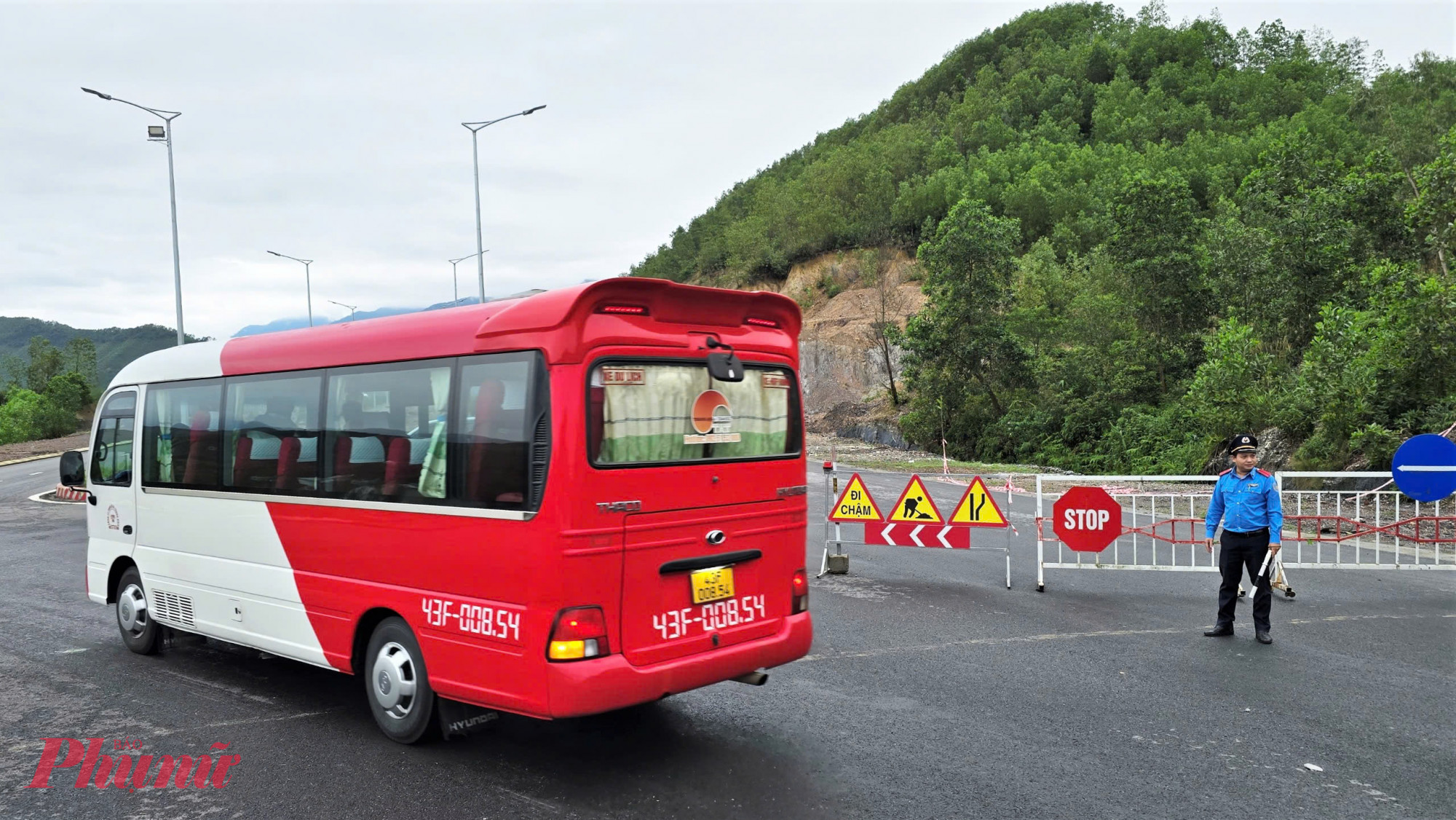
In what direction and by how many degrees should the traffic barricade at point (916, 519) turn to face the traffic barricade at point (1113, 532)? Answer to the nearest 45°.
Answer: approximately 90° to its left

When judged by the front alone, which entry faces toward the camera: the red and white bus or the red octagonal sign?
the red octagonal sign

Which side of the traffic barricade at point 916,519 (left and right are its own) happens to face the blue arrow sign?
left

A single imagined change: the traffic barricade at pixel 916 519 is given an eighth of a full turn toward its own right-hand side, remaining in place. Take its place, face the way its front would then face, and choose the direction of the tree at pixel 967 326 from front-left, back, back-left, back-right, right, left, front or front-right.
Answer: back-right

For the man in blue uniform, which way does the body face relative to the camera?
toward the camera

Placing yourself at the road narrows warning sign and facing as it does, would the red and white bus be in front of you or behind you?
in front

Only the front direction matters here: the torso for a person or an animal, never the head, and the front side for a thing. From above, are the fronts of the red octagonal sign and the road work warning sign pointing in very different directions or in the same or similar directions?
same or similar directions

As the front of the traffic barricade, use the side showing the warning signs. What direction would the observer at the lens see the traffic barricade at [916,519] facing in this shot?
facing the viewer

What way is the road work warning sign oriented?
toward the camera

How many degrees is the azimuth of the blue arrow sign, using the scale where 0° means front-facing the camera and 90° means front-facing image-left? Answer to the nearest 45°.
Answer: approximately 0°

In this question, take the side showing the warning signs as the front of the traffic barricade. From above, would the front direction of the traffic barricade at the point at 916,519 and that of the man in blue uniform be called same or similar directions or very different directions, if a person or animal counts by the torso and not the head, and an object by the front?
same or similar directions

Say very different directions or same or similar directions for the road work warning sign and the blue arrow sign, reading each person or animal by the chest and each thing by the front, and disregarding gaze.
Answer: same or similar directions

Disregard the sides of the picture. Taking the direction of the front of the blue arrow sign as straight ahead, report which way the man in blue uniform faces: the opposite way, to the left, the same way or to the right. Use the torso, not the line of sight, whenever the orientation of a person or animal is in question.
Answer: the same way

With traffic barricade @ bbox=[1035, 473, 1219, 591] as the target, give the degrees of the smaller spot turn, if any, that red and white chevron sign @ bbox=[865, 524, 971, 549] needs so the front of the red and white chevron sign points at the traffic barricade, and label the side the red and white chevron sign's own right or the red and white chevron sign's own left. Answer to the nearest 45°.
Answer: approximately 90° to the red and white chevron sign's own left
